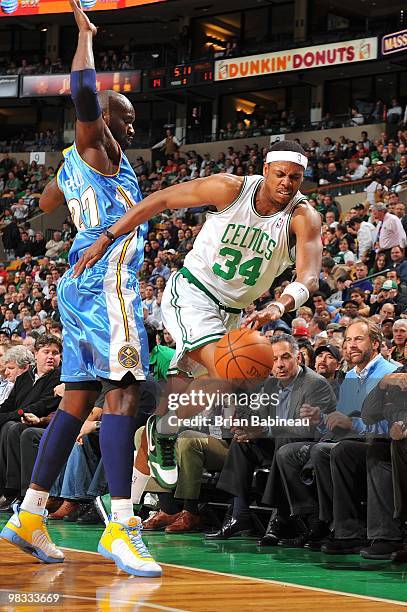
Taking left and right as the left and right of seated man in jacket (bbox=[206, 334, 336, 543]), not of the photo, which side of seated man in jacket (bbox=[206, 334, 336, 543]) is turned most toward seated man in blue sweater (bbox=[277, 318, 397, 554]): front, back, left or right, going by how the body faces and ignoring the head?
left

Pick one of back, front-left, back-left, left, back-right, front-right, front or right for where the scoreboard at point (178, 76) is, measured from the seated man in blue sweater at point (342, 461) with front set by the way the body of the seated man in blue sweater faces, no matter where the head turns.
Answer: back-right

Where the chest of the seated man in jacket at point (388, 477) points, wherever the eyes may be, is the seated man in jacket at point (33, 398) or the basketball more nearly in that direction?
the basketball

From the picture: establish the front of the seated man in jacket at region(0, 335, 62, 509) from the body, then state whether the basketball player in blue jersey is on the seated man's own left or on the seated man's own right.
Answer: on the seated man's own left

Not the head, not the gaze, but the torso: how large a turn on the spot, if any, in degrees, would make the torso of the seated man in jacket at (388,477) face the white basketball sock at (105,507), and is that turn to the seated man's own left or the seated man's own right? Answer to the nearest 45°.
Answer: approximately 90° to the seated man's own right

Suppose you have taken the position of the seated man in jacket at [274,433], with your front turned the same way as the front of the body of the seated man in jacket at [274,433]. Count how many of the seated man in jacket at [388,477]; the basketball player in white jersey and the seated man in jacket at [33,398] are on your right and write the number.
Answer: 1
